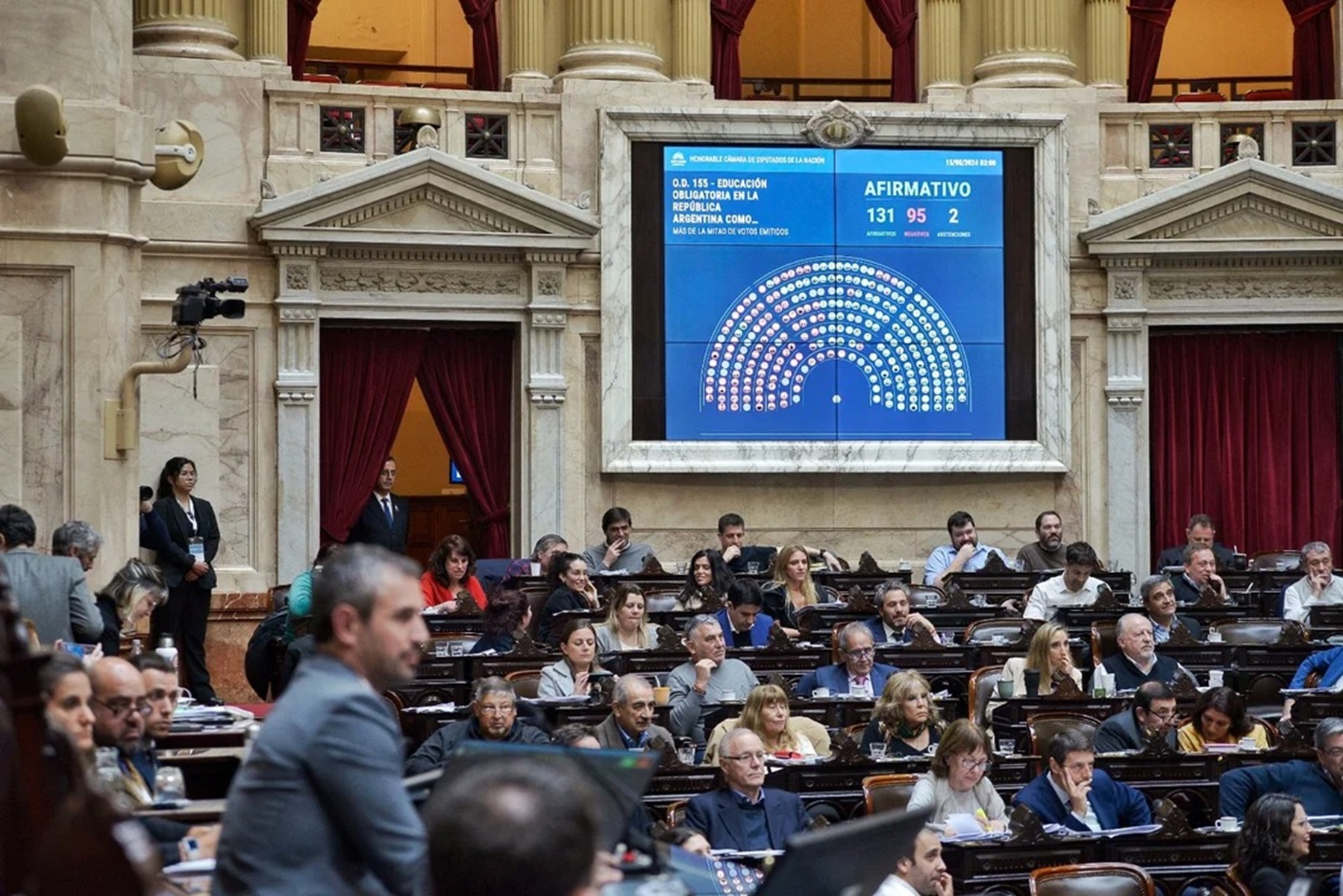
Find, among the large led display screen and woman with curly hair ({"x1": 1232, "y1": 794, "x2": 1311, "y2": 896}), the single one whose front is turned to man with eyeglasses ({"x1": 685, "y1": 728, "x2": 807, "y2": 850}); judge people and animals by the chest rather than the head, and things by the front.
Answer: the large led display screen

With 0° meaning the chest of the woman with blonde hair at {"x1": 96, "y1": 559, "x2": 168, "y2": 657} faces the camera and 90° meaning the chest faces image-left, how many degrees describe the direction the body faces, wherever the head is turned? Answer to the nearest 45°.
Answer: approximately 270°

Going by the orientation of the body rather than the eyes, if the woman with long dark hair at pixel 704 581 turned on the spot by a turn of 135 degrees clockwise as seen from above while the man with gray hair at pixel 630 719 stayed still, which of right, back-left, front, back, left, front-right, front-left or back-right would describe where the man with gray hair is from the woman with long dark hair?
back

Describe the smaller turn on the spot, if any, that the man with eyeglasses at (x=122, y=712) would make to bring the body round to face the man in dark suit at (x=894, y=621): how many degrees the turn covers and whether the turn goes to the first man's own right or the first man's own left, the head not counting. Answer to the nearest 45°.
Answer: approximately 90° to the first man's own left

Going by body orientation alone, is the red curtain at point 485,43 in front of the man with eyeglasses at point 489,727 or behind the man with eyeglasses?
behind

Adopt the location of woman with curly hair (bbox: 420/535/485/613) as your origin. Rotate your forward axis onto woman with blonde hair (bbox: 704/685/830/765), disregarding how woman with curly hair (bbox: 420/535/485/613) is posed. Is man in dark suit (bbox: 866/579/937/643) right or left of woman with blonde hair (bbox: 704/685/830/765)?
left

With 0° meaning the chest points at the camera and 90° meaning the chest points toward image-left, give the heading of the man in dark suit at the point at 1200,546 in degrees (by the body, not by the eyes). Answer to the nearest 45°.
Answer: approximately 0°

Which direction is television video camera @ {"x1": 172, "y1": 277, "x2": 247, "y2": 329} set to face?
to the viewer's right

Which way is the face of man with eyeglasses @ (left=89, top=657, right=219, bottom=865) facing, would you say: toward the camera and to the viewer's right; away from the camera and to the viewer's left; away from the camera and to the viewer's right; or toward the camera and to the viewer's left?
toward the camera and to the viewer's right

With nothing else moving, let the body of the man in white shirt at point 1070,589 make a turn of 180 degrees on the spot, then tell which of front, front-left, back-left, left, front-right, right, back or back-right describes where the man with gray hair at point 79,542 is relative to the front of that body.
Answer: left

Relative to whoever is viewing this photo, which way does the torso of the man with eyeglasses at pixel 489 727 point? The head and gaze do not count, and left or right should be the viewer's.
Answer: facing the viewer

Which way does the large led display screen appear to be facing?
toward the camera
